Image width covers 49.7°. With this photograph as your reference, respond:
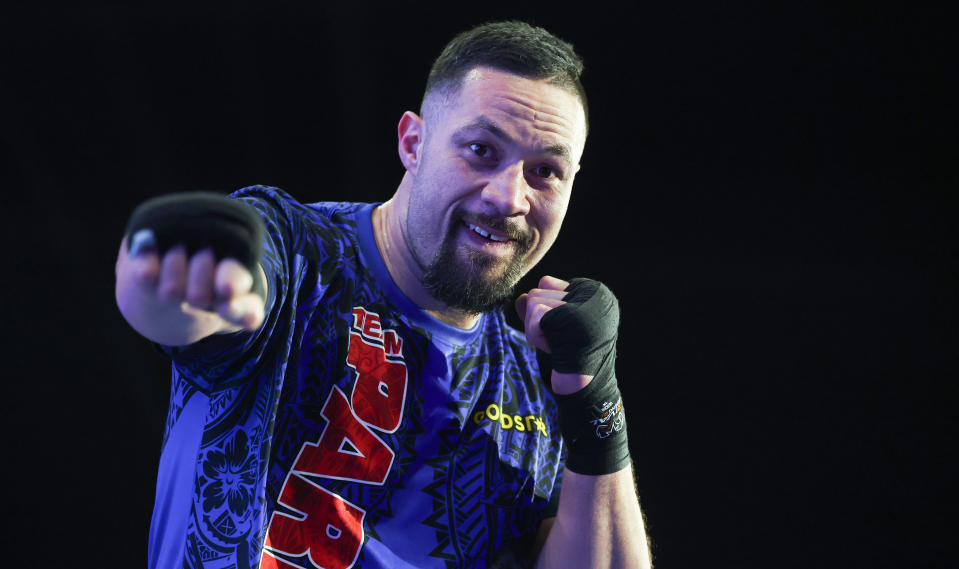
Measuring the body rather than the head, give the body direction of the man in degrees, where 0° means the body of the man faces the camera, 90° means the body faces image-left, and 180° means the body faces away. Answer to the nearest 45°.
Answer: approximately 315°
